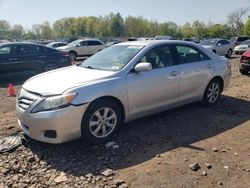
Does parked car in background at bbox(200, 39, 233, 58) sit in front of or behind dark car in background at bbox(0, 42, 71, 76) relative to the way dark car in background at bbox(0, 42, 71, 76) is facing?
behind

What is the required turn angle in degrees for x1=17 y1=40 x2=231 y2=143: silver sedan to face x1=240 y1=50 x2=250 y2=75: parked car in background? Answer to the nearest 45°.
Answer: approximately 180°

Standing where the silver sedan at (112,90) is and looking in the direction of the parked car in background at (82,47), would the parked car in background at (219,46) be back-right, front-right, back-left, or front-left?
front-right

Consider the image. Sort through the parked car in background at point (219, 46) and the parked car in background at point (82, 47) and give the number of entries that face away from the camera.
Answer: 0

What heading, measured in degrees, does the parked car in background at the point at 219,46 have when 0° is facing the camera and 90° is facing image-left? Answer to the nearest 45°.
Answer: approximately 45°

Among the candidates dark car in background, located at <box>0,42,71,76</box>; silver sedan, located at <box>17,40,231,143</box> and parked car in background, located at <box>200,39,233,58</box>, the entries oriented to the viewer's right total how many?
0

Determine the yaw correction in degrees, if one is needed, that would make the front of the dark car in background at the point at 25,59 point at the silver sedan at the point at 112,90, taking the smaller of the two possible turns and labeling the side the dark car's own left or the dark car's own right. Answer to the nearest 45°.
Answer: approximately 90° to the dark car's own left

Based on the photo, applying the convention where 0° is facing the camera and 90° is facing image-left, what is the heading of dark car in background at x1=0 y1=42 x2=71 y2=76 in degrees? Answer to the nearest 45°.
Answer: approximately 90°

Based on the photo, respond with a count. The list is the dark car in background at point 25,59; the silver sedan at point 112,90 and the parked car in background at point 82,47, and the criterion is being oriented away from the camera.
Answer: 0

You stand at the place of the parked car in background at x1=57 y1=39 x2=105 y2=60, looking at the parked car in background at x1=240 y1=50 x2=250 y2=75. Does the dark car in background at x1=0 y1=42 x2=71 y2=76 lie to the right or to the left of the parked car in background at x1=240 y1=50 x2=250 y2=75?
right

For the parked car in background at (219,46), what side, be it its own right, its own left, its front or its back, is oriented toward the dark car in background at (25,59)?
front

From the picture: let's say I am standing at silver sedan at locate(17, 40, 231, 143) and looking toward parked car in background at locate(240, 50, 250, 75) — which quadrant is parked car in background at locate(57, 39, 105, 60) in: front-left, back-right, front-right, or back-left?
front-left
